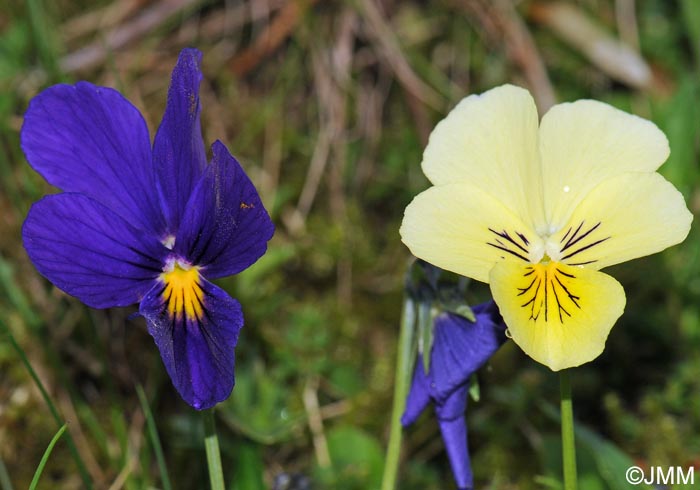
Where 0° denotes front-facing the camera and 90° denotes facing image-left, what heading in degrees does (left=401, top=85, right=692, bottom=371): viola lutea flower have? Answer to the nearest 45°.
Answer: approximately 0°

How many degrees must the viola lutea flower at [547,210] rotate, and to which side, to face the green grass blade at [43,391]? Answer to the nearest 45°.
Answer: approximately 90° to its right

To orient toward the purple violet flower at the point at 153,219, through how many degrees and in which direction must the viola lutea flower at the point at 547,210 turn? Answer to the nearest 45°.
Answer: approximately 90° to its right
